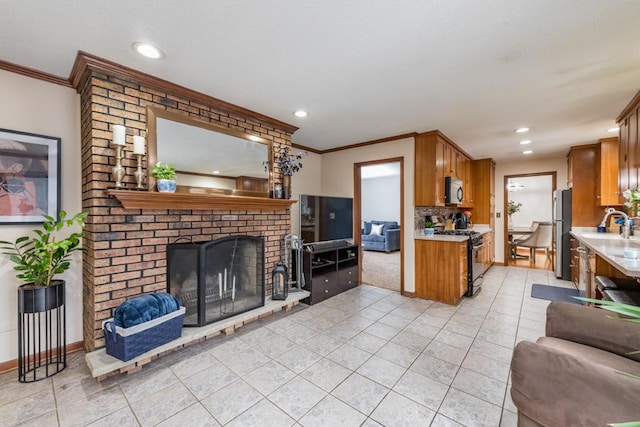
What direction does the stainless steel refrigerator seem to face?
to the viewer's left

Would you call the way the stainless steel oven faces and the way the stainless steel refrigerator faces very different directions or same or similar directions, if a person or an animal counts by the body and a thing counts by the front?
very different directions

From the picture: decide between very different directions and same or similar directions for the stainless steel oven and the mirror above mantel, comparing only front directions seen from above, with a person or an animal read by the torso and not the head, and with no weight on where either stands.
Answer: same or similar directions

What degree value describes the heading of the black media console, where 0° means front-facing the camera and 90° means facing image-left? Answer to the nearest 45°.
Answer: approximately 315°

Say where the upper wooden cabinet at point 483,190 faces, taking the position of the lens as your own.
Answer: facing to the right of the viewer

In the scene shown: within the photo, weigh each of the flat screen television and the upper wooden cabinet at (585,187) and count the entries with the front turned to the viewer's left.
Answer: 1

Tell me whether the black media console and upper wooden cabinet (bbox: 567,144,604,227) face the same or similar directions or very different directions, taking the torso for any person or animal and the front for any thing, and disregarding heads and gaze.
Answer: very different directions

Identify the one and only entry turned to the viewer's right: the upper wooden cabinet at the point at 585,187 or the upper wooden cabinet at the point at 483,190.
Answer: the upper wooden cabinet at the point at 483,190

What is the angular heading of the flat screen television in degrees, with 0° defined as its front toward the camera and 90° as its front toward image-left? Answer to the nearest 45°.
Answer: approximately 315°

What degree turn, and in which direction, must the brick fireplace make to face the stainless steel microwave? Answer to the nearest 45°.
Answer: approximately 45° to its left

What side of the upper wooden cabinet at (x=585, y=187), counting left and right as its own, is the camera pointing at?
left

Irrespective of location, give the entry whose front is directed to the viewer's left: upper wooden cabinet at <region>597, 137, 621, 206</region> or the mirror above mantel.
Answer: the upper wooden cabinet

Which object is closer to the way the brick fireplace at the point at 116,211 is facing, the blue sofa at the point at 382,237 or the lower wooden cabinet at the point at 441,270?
the lower wooden cabinet

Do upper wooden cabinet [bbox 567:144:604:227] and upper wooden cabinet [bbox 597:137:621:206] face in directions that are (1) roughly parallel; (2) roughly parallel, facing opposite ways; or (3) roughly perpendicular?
roughly parallel

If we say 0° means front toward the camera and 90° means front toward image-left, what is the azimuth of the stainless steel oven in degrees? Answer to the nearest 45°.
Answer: approximately 270°
